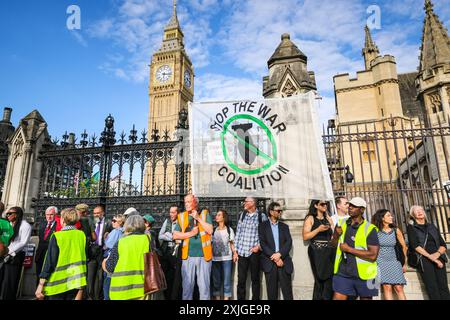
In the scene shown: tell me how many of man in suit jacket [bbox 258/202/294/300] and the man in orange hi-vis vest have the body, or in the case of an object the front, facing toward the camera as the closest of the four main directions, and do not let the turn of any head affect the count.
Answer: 2

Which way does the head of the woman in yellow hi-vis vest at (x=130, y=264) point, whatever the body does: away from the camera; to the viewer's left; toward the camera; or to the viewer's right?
away from the camera

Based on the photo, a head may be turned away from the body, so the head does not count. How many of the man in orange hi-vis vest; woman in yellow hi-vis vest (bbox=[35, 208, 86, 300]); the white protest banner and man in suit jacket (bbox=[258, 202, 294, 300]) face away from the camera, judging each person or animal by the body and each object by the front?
1

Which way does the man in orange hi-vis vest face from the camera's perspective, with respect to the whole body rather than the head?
toward the camera

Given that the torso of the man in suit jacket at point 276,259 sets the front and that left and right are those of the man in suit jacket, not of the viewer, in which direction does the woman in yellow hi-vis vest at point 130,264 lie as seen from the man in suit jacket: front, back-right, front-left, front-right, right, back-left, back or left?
front-right

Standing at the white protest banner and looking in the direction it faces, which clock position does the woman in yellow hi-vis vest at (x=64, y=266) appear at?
The woman in yellow hi-vis vest is roughly at 2 o'clock from the white protest banner.

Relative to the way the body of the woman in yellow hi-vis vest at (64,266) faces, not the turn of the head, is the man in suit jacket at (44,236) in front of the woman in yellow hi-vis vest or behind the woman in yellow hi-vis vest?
in front

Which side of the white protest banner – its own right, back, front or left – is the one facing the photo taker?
front

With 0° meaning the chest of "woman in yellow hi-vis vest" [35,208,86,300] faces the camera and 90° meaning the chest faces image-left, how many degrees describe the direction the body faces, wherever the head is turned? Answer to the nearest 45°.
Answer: approximately 180°
